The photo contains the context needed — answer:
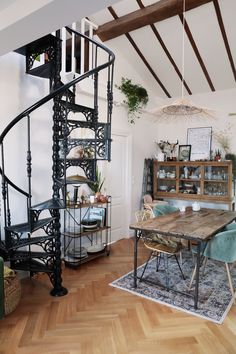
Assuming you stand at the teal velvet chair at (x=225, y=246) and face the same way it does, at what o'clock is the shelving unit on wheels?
The shelving unit on wheels is roughly at 11 o'clock from the teal velvet chair.

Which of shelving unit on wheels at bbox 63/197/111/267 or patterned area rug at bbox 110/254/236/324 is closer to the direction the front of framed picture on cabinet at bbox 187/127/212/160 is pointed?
the patterned area rug

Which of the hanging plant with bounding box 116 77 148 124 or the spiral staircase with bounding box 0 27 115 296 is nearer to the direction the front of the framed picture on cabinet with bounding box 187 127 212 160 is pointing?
the spiral staircase

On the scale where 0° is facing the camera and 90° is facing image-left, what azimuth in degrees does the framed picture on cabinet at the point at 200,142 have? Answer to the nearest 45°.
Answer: approximately 0°

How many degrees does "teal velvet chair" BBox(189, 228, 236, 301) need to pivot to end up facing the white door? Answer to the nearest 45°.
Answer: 0° — it already faces it

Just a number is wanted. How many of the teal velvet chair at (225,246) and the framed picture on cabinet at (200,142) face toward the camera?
1

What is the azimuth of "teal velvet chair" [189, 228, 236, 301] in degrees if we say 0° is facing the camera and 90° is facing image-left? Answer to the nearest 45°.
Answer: approximately 135°
